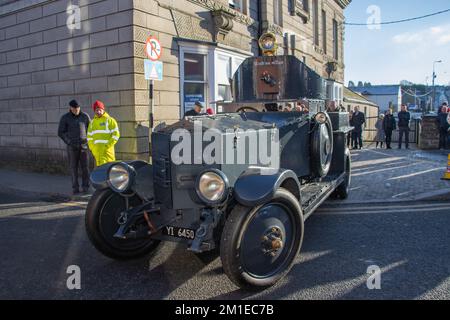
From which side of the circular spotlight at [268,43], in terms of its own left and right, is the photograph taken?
front

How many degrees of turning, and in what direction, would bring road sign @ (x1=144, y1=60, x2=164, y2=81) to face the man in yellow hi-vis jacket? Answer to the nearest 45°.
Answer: approximately 45° to its right

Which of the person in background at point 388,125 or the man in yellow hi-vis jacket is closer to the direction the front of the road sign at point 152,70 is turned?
the man in yellow hi-vis jacket

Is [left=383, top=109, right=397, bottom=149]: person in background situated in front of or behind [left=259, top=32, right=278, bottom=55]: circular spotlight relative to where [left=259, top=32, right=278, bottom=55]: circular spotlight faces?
behind

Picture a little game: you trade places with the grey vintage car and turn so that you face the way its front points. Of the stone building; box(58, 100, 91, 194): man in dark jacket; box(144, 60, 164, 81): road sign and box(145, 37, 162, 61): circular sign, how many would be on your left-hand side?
0

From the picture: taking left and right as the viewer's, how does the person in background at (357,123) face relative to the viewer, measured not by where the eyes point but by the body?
facing the viewer

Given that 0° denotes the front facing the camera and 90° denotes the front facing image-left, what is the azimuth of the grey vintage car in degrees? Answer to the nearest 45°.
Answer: approximately 45°

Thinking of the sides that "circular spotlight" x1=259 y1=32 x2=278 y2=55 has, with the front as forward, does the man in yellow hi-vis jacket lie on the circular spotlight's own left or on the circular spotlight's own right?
on the circular spotlight's own right

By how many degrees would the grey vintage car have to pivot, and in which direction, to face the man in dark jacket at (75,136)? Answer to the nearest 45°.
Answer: approximately 90° to its right

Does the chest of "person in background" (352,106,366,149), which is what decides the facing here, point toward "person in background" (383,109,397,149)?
no

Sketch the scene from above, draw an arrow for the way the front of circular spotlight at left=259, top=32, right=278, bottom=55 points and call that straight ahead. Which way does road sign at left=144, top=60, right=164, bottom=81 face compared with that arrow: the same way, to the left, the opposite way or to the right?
the same way
